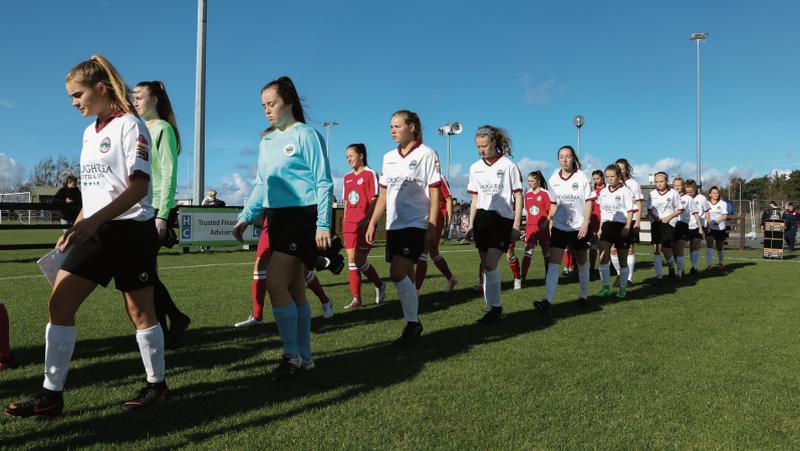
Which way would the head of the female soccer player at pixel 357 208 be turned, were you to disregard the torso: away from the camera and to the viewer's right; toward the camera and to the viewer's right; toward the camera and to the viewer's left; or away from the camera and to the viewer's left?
toward the camera and to the viewer's left

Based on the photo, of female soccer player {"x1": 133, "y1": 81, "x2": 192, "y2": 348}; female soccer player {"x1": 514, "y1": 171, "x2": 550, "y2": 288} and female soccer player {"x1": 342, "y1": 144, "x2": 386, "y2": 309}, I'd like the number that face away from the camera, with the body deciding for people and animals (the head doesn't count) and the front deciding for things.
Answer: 0

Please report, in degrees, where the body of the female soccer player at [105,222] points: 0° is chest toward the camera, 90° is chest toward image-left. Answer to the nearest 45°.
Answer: approximately 45°

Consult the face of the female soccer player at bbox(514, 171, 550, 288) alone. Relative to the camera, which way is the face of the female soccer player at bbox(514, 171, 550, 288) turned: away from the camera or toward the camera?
toward the camera

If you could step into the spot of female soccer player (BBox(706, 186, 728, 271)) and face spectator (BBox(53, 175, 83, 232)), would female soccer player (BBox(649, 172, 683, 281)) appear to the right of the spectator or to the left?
left

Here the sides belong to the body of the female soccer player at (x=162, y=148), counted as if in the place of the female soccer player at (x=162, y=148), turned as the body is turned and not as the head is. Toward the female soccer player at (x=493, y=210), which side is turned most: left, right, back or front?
back

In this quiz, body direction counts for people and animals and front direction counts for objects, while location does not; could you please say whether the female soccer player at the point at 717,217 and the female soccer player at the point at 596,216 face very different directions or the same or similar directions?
same or similar directions

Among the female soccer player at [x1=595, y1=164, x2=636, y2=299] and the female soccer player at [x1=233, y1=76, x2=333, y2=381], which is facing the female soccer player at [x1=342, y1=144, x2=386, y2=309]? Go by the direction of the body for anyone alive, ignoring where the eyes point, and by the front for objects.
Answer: the female soccer player at [x1=595, y1=164, x2=636, y2=299]

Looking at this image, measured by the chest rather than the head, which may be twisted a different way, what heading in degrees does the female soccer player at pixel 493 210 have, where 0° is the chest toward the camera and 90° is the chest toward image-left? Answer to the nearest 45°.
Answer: approximately 45°

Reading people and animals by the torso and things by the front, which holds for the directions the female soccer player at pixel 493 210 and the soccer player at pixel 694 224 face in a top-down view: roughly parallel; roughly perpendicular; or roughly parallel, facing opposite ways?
roughly parallel

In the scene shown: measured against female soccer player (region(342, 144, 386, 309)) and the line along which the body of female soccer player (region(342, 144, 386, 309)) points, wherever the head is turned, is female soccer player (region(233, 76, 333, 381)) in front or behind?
in front

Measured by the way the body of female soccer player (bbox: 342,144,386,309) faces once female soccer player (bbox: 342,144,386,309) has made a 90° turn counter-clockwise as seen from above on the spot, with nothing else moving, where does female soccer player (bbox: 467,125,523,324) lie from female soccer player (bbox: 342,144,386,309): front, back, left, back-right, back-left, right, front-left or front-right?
front

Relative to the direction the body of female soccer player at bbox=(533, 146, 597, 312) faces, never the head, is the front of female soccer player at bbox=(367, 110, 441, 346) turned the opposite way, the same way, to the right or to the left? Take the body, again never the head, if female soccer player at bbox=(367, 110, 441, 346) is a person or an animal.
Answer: the same way

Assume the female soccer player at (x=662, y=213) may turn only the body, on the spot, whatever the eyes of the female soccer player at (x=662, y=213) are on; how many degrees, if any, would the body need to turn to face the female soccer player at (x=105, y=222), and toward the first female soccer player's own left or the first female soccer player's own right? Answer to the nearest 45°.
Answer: approximately 45° to the first female soccer player's own left

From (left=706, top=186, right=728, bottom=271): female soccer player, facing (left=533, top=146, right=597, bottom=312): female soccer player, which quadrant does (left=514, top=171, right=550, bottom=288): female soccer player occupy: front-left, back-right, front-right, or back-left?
front-right

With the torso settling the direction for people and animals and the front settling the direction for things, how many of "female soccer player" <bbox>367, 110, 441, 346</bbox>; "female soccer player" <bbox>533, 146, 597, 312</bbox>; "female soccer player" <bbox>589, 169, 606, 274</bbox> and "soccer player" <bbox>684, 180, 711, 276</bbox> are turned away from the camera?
0

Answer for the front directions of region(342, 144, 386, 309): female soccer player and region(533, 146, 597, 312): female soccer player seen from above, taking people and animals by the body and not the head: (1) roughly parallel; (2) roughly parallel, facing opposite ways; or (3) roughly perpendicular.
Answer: roughly parallel

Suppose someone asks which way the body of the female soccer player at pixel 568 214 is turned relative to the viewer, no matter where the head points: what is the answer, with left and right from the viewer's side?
facing the viewer and to the left of the viewer

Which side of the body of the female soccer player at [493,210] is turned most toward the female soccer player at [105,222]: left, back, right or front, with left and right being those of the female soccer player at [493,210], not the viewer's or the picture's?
front

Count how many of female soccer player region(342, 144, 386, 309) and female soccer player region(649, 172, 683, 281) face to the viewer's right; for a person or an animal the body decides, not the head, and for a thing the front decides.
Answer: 0

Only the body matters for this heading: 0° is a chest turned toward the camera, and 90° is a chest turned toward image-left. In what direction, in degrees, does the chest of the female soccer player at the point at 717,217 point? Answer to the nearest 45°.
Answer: approximately 45°
